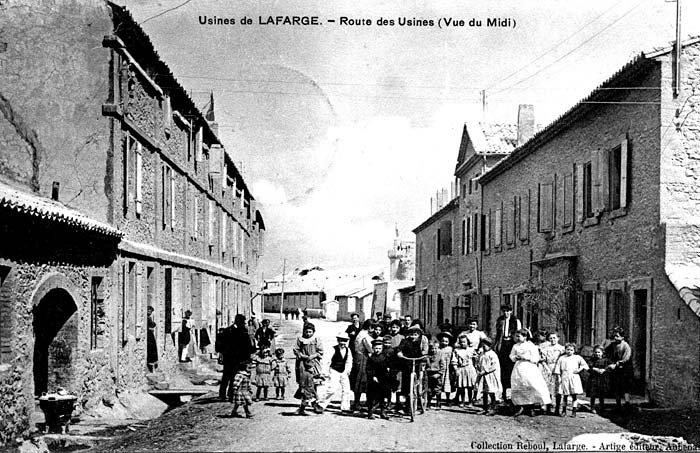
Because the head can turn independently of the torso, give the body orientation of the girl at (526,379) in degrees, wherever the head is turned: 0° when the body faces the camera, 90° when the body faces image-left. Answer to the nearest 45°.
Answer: approximately 45°

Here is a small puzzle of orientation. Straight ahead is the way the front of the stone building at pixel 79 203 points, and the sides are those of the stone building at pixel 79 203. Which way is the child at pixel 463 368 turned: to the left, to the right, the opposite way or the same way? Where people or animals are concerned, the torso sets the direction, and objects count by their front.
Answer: to the right

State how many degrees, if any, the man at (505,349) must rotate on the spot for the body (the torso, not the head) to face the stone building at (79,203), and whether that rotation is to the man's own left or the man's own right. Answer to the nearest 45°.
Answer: approximately 90° to the man's own right

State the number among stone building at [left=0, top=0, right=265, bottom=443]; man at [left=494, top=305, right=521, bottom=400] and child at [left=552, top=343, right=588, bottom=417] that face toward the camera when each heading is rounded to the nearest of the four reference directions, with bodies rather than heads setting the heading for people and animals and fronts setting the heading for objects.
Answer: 2
